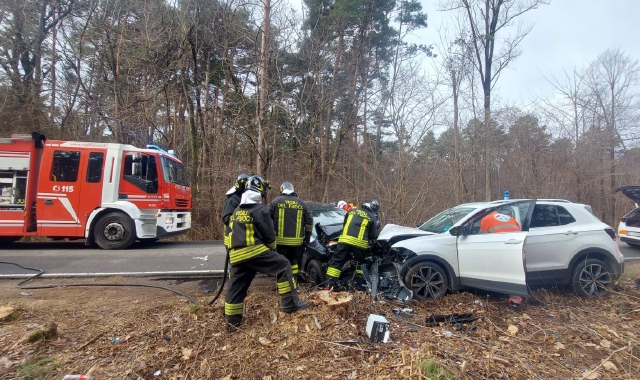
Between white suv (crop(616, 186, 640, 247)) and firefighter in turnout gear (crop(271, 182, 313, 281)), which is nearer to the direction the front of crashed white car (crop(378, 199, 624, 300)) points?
the firefighter in turnout gear

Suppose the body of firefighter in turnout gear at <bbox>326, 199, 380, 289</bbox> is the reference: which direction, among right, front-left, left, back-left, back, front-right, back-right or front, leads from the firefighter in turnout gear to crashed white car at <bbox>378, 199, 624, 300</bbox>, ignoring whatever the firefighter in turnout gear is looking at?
front-right

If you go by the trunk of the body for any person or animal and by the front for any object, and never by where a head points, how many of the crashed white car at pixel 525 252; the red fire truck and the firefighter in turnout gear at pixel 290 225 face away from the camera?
1

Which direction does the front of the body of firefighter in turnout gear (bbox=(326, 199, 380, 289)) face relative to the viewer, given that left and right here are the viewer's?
facing away from the viewer and to the right of the viewer

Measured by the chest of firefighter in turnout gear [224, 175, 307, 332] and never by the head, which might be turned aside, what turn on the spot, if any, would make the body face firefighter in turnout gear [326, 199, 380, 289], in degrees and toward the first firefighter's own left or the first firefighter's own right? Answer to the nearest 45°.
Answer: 0° — they already face them

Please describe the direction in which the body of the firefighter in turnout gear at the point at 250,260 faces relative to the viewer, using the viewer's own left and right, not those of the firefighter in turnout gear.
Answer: facing away from the viewer and to the right of the viewer

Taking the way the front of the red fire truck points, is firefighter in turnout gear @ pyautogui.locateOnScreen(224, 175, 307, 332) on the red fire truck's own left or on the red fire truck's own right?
on the red fire truck's own right

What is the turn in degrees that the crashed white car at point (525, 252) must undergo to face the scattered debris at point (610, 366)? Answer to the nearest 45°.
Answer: approximately 90° to its left

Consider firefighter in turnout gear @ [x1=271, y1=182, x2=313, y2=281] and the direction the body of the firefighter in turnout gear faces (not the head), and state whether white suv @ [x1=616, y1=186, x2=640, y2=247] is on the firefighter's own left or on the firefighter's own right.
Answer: on the firefighter's own right

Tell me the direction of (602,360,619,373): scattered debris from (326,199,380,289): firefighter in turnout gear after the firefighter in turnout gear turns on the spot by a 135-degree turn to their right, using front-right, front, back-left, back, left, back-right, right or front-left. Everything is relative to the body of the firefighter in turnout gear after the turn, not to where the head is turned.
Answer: front-left

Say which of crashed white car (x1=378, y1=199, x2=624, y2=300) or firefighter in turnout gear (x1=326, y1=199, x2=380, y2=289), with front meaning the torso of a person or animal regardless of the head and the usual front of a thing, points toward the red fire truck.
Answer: the crashed white car

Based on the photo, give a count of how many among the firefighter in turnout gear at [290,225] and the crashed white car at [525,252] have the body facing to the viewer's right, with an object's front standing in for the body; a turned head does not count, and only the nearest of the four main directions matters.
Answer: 0

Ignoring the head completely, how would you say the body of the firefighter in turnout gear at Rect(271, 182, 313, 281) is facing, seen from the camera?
away from the camera

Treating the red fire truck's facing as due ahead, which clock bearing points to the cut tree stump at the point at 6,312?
The cut tree stump is roughly at 3 o'clock from the red fire truck.

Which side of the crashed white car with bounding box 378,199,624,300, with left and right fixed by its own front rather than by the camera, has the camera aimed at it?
left

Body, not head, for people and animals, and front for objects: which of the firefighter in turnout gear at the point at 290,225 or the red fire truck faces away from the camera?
the firefighter in turnout gear

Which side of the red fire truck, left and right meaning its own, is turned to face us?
right

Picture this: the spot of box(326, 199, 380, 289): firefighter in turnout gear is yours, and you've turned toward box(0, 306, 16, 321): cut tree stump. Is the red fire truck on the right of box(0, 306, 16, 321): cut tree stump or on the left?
right
